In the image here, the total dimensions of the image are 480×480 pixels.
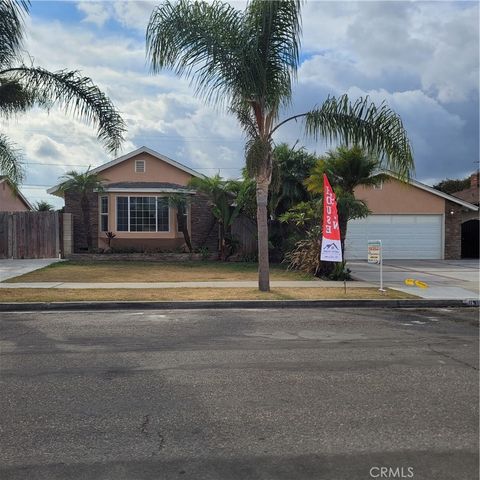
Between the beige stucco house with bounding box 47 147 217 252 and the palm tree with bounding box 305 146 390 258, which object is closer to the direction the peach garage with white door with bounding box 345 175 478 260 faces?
the palm tree

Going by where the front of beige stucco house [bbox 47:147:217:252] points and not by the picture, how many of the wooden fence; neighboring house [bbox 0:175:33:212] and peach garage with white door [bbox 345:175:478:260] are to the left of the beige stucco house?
1

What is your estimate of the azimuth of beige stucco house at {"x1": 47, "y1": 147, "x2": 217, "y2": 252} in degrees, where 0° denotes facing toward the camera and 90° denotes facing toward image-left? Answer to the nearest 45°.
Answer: approximately 0°

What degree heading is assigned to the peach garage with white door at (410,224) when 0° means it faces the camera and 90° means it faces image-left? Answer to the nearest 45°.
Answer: approximately 0°

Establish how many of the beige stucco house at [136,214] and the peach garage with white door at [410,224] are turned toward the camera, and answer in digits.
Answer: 2

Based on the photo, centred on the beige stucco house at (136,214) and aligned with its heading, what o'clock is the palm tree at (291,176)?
The palm tree is roughly at 10 o'clock from the beige stucco house.

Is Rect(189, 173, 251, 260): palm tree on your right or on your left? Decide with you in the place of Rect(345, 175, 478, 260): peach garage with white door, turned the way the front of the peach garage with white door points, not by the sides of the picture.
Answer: on your right

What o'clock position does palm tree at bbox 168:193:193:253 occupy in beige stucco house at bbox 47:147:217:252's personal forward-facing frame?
The palm tree is roughly at 10 o'clock from the beige stucco house.

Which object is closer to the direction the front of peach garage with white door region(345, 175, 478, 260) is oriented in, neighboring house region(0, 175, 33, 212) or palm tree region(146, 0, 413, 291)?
the palm tree
